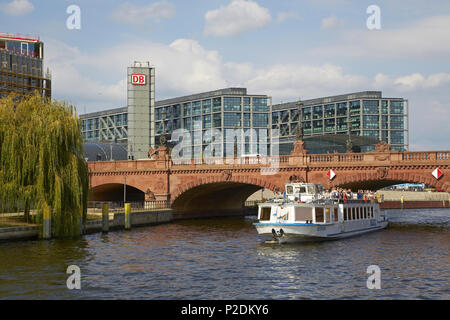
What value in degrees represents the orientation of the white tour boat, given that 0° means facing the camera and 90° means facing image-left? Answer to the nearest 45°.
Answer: approximately 45°

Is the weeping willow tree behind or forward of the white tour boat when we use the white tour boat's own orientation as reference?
forward

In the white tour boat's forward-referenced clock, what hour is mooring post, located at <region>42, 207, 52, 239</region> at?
The mooring post is roughly at 1 o'clock from the white tour boat.
